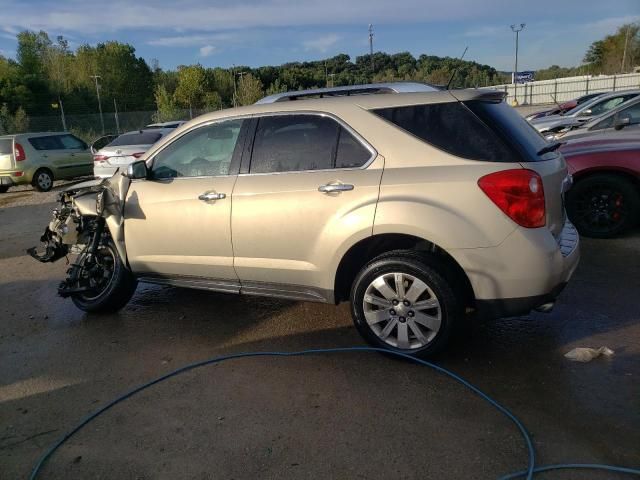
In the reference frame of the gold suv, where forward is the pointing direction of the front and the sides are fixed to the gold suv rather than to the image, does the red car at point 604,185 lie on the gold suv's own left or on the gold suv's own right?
on the gold suv's own right

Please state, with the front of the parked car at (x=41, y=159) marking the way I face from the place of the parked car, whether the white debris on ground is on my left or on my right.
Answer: on my right

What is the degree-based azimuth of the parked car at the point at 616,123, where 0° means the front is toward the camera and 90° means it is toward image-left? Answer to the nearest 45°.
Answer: approximately 90°

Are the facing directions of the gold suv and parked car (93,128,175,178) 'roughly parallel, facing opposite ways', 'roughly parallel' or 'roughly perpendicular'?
roughly perpendicular

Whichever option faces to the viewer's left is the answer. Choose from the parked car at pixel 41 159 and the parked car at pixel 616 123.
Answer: the parked car at pixel 616 123

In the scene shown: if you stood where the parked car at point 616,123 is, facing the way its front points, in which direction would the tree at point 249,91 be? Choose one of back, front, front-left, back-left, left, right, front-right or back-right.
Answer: front-right

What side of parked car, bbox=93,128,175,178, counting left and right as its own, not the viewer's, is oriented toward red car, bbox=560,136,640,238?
right

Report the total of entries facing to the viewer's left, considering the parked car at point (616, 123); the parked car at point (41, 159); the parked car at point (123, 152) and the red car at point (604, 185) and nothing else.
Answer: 2

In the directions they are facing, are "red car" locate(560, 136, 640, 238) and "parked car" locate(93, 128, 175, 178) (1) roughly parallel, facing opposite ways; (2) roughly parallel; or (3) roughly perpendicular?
roughly perpendicular

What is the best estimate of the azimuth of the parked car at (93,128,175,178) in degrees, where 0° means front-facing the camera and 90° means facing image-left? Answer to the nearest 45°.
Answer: approximately 225°

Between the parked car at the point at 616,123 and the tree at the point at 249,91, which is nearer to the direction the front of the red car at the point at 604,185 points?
the tree
